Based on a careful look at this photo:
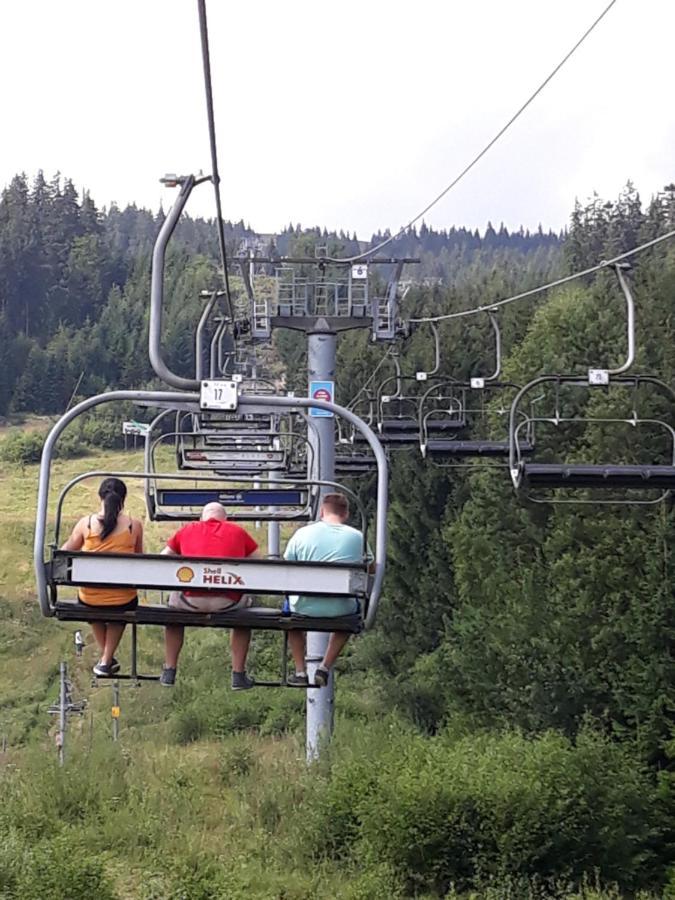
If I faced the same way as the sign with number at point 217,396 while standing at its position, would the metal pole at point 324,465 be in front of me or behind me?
behind

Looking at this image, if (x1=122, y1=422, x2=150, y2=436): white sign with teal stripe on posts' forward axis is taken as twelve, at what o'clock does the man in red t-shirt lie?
The man in red t-shirt is roughly at 12 o'clock from the white sign with teal stripe on posts.

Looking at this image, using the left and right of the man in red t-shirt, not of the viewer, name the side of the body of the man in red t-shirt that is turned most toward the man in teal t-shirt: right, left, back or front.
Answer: right

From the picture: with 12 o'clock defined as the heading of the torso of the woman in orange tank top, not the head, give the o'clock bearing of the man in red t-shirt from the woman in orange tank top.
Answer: The man in red t-shirt is roughly at 4 o'clock from the woman in orange tank top.

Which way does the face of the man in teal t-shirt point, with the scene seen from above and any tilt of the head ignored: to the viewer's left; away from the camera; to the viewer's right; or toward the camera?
away from the camera

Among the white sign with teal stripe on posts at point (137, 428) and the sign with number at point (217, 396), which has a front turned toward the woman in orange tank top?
the white sign with teal stripe on posts at point (137, 428)

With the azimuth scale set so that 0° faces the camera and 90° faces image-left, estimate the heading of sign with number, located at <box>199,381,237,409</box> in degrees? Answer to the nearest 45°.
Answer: approximately 0°

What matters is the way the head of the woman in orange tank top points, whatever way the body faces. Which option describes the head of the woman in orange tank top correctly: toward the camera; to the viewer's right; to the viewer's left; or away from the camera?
away from the camera

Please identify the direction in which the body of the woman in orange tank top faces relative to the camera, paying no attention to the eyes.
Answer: away from the camera

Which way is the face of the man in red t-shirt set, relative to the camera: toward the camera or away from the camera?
away from the camera

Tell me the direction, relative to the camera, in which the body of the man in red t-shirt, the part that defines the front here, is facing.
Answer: away from the camera
